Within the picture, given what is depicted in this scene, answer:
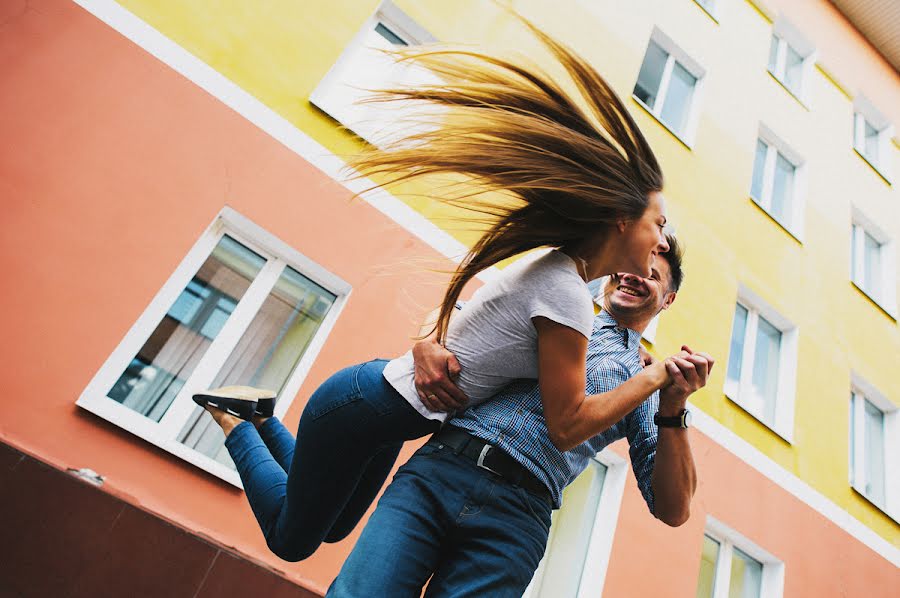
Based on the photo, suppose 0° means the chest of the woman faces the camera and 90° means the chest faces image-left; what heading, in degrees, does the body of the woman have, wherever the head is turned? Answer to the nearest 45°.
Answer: approximately 270°

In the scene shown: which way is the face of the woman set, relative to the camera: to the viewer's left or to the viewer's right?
to the viewer's right
